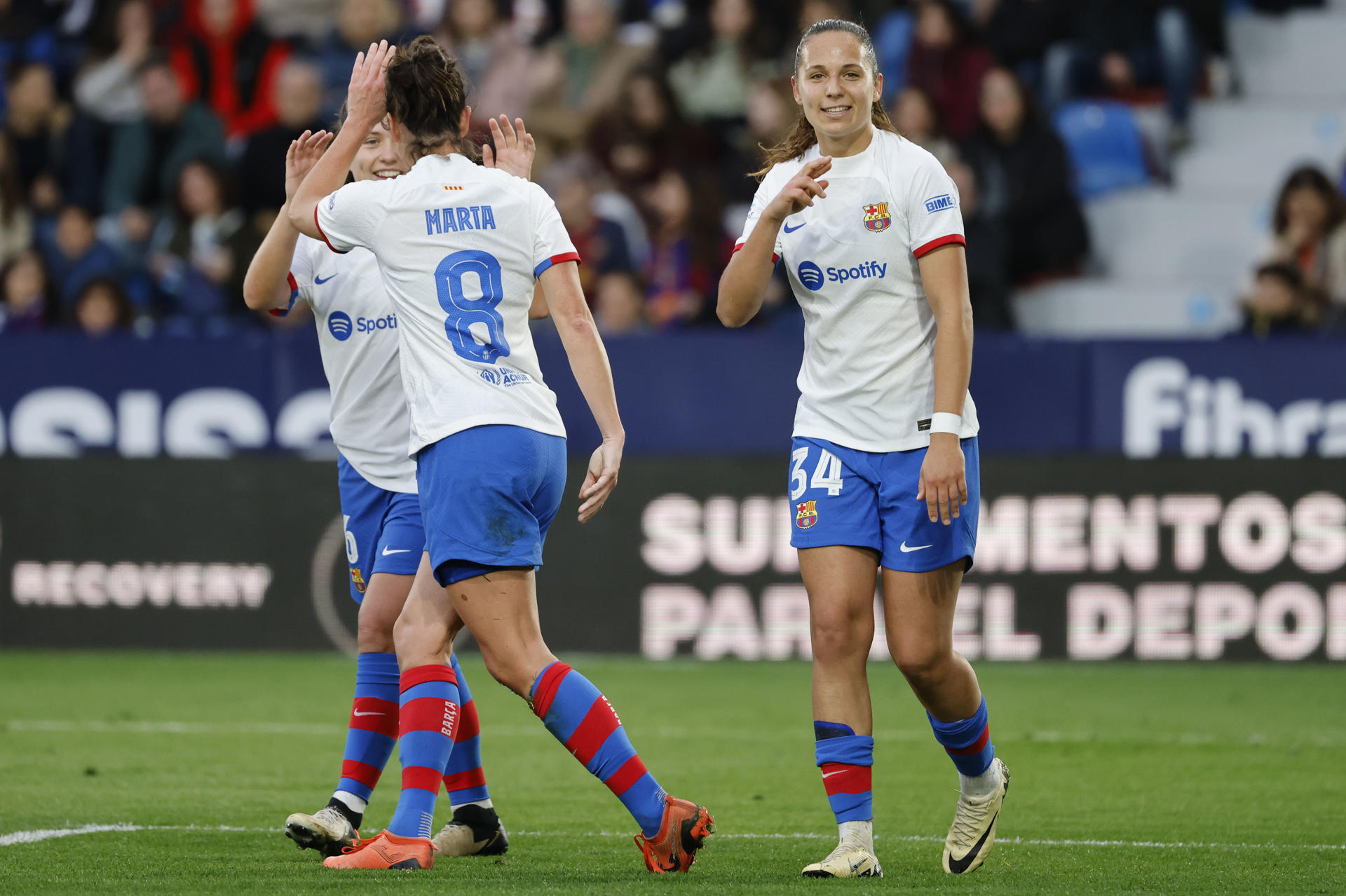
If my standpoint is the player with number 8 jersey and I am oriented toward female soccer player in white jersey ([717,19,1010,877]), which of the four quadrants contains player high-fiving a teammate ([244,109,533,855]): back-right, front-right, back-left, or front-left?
back-left

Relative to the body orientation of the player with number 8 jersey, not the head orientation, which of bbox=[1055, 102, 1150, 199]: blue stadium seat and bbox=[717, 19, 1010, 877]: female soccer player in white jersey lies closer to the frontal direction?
the blue stadium seat

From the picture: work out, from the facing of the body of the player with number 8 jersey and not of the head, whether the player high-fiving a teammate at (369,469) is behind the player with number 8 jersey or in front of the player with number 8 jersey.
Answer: in front

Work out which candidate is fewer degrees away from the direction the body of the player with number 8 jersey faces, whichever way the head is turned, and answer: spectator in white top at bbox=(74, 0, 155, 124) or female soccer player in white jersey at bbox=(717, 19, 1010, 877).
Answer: the spectator in white top

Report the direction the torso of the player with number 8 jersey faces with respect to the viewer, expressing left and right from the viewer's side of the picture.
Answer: facing away from the viewer and to the left of the viewer

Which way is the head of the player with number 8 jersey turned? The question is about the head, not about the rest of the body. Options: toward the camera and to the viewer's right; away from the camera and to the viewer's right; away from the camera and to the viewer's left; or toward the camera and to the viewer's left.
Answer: away from the camera and to the viewer's left

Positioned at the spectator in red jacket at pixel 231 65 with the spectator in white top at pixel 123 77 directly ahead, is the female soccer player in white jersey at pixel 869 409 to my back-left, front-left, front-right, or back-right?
back-left

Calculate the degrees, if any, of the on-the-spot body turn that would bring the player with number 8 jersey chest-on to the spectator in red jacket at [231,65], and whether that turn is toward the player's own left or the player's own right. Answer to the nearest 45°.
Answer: approximately 45° to the player's own right

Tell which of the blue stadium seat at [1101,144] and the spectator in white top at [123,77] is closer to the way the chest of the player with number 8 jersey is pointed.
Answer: the spectator in white top

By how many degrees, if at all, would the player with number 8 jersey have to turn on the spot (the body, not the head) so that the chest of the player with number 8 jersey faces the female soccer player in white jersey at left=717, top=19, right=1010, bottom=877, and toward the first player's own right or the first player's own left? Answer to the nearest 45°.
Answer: approximately 135° to the first player's own right

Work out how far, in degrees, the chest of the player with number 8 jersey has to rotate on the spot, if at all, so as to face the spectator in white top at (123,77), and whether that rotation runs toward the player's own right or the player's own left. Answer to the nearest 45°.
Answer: approximately 45° to the player's own right

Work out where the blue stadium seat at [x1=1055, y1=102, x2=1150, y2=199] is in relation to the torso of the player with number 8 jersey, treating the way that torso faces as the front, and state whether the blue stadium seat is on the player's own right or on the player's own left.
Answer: on the player's own right

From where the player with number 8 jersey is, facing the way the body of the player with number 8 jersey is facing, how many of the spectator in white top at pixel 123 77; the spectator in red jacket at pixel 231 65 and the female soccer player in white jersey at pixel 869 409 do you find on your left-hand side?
0

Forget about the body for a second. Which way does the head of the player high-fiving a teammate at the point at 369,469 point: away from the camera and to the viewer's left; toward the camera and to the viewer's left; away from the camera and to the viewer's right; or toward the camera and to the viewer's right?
toward the camera and to the viewer's right

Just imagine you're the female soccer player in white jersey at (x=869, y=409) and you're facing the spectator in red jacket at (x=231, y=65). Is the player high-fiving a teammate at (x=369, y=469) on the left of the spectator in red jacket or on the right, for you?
left

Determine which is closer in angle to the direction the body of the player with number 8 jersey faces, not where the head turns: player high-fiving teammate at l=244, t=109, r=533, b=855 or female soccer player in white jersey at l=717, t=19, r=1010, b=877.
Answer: the player high-fiving teammate
